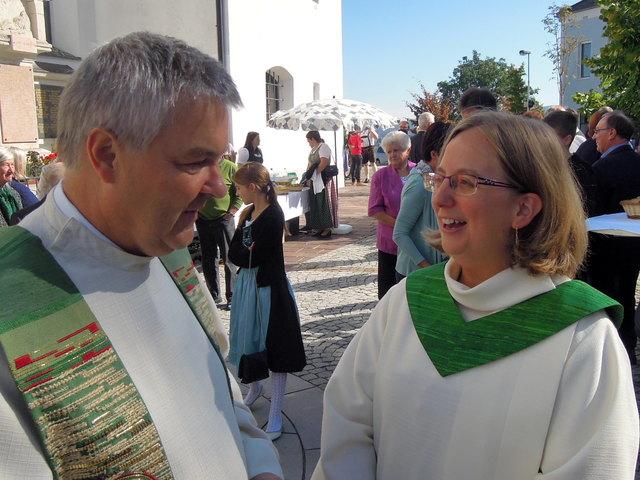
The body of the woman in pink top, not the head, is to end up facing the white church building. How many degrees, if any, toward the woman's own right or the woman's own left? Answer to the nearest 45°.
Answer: approximately 180°

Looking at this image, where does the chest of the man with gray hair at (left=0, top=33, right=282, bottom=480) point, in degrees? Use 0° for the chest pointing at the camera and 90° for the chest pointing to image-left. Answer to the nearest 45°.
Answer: approximately 315°

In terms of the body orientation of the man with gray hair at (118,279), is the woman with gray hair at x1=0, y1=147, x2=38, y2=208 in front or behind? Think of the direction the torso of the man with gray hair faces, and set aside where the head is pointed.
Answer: behind

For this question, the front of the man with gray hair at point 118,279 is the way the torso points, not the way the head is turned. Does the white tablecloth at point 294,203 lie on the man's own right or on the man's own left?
on the man's own left

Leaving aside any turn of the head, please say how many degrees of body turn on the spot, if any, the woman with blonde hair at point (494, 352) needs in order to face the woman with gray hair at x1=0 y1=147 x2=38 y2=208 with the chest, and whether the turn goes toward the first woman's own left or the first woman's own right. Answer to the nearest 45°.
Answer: approximately 90° to the first woman's own right

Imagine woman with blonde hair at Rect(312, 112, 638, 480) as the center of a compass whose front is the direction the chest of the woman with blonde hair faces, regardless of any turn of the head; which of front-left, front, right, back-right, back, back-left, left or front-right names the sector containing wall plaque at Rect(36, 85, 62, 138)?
right

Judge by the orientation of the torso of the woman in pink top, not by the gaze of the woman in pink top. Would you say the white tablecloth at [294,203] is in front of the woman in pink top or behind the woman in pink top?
behind
